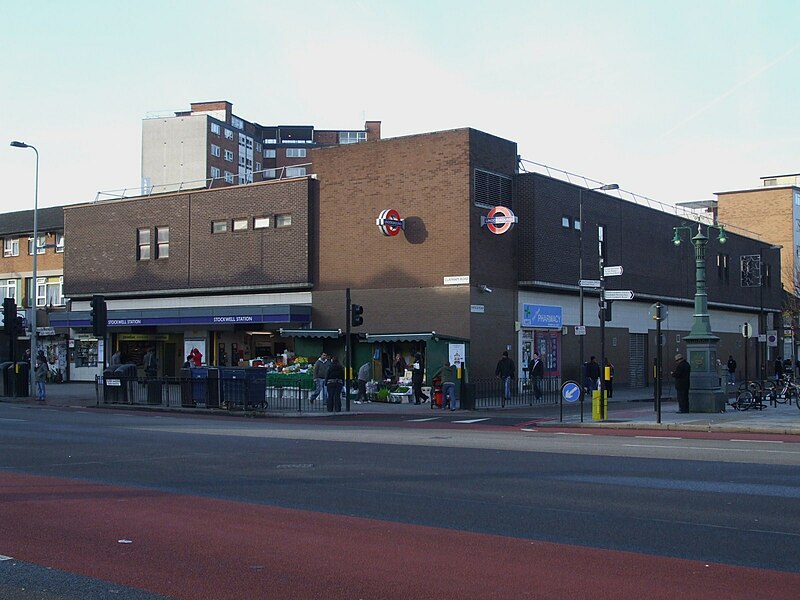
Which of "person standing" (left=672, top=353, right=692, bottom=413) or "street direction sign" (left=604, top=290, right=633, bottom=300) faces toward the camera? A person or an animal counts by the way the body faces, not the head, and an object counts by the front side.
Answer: the street direction sign

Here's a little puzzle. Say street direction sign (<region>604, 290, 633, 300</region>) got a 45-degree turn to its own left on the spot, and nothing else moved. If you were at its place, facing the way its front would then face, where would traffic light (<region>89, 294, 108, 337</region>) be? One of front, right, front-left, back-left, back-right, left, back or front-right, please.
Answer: back-right

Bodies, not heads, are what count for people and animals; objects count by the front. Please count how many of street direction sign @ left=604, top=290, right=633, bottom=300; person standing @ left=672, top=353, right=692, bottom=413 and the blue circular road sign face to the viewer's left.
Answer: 1

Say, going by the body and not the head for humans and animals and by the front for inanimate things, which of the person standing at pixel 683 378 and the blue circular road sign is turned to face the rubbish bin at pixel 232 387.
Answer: the person standing

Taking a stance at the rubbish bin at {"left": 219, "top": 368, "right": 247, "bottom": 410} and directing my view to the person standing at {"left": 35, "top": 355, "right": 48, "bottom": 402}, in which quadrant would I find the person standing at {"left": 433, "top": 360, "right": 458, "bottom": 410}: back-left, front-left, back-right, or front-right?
back-right

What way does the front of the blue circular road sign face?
toward the camera

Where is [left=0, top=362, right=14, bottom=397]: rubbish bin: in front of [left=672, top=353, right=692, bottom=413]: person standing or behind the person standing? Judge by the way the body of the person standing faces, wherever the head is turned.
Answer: in front

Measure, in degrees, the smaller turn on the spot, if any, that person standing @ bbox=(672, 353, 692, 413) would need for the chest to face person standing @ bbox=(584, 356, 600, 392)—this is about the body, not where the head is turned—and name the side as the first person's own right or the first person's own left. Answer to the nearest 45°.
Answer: approximately 90° to the first person's own right

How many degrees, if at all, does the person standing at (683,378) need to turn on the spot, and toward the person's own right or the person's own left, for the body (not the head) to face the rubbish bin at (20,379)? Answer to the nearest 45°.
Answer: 0° — they already face it

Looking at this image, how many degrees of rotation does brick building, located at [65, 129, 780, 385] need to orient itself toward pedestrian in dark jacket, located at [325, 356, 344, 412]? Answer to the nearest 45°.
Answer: approximately 45° to its left

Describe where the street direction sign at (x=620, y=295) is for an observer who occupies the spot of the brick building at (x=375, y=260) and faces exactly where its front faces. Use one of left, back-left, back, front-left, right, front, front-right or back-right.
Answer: left

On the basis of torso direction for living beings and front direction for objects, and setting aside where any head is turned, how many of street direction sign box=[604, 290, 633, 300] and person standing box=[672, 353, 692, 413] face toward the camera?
1

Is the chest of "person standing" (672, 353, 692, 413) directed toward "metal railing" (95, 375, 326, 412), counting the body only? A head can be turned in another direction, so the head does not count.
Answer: yes

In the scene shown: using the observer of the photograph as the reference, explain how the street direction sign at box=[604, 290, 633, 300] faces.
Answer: facing the viewer

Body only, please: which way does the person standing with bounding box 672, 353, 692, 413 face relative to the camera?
to the viewer's left

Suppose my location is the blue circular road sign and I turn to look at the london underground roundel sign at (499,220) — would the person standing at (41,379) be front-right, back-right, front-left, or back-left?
front-left

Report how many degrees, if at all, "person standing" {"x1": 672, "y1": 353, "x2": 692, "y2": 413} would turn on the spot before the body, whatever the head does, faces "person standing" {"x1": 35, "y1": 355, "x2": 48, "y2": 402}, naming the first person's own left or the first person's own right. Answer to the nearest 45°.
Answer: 0° — they already face them

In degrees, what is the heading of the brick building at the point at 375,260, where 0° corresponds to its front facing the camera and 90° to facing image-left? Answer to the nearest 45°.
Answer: approximately 45°

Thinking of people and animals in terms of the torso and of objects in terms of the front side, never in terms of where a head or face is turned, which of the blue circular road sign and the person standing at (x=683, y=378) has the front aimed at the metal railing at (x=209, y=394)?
the person standing
